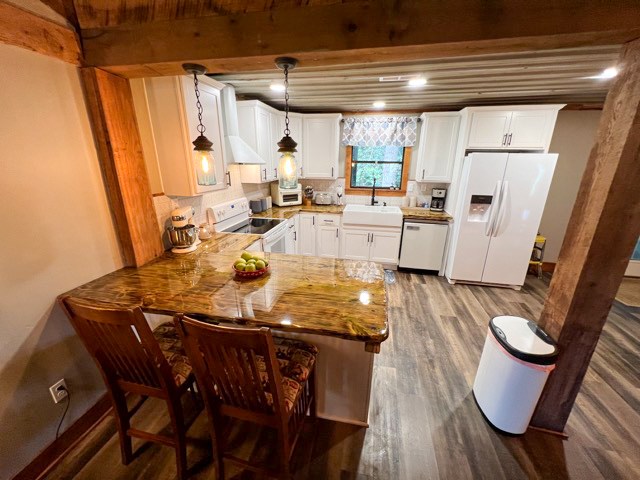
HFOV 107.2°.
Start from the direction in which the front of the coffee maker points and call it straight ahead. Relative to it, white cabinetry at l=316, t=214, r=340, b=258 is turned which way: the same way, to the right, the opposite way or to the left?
the same way

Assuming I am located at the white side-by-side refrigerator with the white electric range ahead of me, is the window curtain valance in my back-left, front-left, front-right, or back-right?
front-right

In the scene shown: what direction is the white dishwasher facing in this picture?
toward the camera

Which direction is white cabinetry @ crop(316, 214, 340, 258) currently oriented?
toward the camera

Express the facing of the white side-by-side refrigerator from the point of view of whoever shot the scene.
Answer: facing the viewer

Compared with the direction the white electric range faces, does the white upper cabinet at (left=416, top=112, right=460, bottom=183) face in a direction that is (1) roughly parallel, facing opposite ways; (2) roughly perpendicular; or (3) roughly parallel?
roughly perpendicular

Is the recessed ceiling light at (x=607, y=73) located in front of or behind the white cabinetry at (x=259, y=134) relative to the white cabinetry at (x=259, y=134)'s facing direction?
in front

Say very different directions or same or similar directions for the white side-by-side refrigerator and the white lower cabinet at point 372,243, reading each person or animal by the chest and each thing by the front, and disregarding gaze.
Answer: same or similar directions

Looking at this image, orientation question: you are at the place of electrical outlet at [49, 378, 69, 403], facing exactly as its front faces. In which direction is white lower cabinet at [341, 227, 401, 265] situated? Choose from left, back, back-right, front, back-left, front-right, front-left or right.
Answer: front-left

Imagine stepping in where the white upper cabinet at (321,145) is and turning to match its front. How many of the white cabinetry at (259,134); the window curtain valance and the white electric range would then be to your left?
1

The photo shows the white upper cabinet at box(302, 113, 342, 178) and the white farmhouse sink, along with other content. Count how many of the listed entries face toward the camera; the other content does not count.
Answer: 2

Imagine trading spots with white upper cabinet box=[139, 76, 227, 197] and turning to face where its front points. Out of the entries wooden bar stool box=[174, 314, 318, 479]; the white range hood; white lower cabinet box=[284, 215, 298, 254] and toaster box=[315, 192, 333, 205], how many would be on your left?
3

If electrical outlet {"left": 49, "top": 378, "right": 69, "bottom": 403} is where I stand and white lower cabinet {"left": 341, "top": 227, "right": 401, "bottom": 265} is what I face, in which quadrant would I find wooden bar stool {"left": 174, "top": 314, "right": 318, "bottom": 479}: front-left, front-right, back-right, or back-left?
front-right

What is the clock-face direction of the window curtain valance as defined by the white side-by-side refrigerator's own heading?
The window curtain valance is roughly at 3 o'clock from the white side-by-side refrigerator.

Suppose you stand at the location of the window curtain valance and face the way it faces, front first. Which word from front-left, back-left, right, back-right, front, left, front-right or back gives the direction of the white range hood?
front-right
